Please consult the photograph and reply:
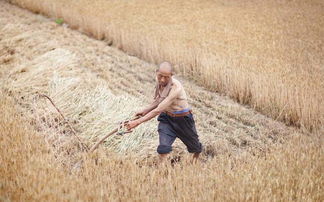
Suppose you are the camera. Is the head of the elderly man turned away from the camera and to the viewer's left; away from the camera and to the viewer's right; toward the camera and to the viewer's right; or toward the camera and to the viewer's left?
toward the camera and to the viewer's left

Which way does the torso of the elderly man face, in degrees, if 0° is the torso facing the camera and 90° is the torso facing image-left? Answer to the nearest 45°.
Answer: approximately 45°
